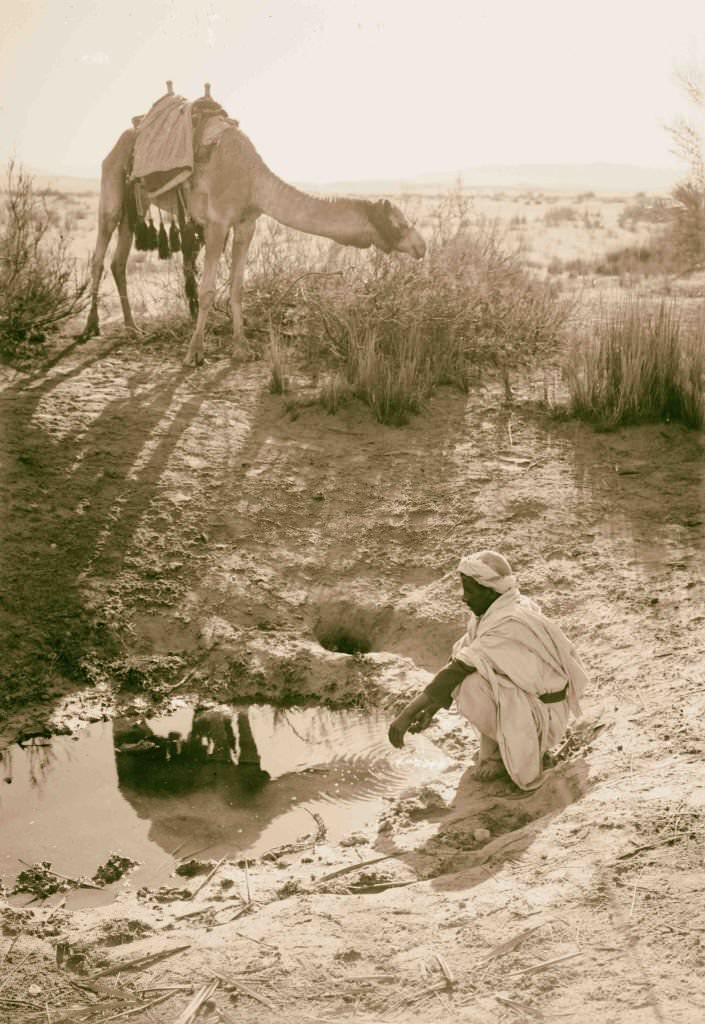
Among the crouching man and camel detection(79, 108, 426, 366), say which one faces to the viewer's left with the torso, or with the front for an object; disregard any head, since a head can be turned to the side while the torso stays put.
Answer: the crouching man

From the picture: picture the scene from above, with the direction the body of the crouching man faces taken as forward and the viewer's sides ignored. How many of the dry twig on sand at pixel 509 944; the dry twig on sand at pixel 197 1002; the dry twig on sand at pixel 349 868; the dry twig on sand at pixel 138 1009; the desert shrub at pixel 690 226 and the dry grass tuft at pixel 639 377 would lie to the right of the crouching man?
2

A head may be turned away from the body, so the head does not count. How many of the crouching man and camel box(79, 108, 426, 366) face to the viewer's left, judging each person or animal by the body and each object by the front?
1

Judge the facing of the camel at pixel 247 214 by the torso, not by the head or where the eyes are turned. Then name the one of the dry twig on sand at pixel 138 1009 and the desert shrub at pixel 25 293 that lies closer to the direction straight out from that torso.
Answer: the dry twig on sand

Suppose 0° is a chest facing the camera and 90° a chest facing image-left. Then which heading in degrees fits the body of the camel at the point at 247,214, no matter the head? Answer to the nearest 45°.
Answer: approximately 315°

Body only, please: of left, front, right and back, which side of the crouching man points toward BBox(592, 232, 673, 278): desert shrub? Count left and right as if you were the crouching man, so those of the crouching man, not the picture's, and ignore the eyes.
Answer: right

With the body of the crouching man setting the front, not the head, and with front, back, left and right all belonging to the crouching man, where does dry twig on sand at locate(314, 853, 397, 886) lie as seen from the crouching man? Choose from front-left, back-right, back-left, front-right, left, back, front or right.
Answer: front-left

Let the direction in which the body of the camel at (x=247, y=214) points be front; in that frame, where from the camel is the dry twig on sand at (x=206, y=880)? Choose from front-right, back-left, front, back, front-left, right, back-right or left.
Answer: front-right

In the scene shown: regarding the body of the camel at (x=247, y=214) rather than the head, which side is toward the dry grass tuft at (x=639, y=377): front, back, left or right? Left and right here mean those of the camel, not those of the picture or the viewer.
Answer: front

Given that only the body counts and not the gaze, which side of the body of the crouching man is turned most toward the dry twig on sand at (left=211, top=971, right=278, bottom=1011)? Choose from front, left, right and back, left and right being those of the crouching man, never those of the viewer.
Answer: left

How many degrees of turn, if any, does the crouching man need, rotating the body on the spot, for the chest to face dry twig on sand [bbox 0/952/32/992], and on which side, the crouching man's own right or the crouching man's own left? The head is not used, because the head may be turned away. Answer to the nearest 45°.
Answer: approximately 45° to the crouching man's own left

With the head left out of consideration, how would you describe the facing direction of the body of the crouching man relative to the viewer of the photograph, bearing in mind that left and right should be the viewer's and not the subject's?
facing to the left of the viewer

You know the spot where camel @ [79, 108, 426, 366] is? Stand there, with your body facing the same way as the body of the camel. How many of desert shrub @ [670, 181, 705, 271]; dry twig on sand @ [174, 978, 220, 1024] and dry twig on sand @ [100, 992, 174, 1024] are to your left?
1

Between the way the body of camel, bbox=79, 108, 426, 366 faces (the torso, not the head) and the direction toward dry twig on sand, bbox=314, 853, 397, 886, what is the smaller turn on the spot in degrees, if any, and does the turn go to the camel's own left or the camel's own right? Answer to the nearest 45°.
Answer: approximately 45° to the camel's own right

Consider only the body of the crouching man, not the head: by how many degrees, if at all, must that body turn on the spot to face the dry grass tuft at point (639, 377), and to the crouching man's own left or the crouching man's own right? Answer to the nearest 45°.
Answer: approximately 90° to the crouching man's own right
